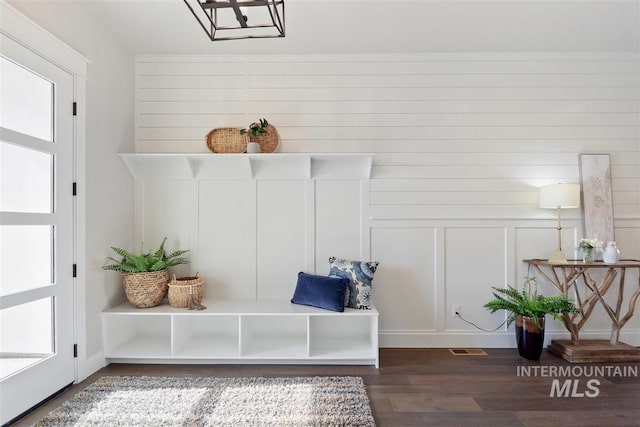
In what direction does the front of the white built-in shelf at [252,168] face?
toward the camera

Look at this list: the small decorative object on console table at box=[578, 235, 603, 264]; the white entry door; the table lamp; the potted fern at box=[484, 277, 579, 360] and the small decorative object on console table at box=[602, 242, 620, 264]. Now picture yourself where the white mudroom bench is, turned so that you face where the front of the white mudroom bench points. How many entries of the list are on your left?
4

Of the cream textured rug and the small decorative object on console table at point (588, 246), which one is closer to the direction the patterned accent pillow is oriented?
the cream textured rug

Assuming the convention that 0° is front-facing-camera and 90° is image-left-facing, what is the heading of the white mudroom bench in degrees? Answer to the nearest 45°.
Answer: approximately 0°

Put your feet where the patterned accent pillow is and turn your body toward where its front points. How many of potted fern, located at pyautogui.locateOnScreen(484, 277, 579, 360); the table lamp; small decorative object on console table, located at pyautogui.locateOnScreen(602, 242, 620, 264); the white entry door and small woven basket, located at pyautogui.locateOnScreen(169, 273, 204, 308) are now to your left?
3

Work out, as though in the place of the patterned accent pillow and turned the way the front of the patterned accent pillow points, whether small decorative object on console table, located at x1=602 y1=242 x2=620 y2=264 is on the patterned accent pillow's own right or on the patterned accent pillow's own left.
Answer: on the patterned accent pillow's own left

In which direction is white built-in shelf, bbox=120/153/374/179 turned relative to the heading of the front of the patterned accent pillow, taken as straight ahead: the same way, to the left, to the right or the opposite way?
the same way

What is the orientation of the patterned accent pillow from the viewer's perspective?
toward the camera

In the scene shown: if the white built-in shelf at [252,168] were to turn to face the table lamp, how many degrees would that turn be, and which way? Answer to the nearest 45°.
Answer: approximately 90° to its left

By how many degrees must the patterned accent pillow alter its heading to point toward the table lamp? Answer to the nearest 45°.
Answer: approximately 90° to its left

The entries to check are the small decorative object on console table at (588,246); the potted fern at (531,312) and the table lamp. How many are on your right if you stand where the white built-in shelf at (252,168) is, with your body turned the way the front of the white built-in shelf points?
0
